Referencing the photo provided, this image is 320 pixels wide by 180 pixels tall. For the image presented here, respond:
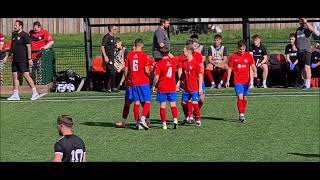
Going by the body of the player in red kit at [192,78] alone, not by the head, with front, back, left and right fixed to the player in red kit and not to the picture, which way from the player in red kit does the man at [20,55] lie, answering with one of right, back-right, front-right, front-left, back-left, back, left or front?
right

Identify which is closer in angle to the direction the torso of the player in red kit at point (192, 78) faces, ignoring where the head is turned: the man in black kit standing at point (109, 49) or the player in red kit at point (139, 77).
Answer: the player in red kit

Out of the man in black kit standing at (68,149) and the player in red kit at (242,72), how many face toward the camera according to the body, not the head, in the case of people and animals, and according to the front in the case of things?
1

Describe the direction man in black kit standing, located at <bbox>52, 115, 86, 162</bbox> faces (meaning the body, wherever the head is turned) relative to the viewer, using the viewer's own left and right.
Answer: facing away from the viewer and to the left of the viewer

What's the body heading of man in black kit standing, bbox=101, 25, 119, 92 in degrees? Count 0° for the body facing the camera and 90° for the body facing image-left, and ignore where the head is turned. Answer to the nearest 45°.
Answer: approximately 315°

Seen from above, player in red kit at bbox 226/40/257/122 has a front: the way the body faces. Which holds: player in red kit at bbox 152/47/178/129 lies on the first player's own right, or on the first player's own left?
on the first player's own right

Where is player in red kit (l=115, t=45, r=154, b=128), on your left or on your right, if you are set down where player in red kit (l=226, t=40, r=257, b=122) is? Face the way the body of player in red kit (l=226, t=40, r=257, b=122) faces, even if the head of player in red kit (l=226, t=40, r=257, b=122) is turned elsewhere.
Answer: on your right

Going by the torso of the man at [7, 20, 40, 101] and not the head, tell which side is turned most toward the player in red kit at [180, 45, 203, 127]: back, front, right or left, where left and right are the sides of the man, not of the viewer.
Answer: left
